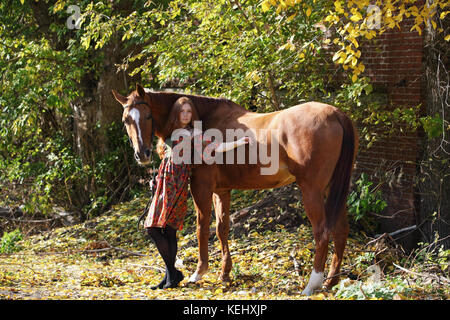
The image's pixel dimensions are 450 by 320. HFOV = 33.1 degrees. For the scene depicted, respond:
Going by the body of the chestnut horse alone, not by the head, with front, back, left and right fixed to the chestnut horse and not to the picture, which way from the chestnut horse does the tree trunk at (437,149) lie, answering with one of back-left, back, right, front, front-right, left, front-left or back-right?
back-right

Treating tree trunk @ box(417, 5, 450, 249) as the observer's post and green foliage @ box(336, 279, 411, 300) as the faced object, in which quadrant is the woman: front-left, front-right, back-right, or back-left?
front-right

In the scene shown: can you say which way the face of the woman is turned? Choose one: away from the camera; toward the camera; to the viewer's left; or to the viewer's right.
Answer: toward the camera

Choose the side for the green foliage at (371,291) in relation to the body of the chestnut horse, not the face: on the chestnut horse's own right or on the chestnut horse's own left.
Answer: on the chestnut horse's own left

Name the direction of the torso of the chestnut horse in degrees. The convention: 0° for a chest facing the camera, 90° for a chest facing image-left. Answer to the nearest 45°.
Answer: approximately 90°
